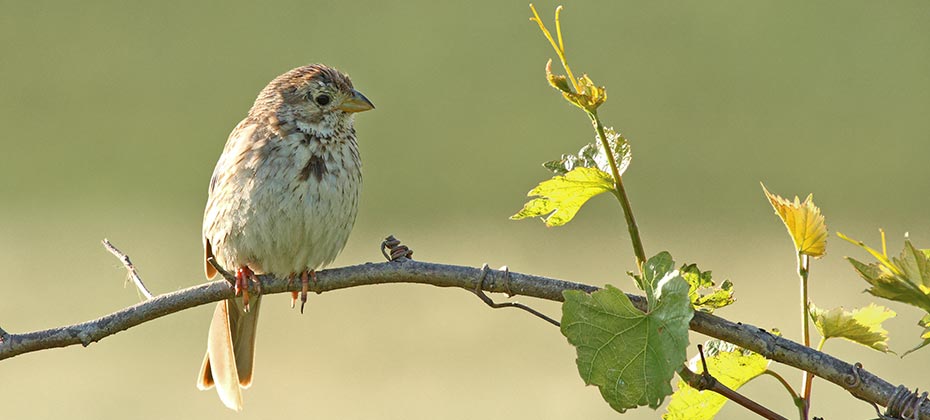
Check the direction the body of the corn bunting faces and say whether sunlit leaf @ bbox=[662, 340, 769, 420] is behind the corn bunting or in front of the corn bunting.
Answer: in front

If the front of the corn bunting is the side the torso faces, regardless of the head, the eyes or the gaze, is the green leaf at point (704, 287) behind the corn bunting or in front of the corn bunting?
in front

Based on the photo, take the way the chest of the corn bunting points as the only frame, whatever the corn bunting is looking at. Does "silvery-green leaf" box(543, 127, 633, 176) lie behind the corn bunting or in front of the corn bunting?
in front

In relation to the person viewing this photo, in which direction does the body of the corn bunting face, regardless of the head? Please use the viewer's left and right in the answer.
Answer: facing the viewer and to the right of the viewer
